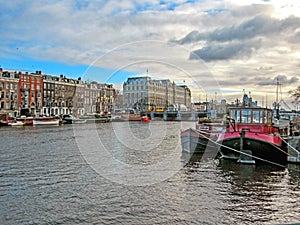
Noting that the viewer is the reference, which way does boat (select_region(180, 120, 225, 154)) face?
facing the viewer and to the left of the viewer

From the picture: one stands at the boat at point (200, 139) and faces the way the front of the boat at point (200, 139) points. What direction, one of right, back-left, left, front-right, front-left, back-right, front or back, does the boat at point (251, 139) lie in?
left
